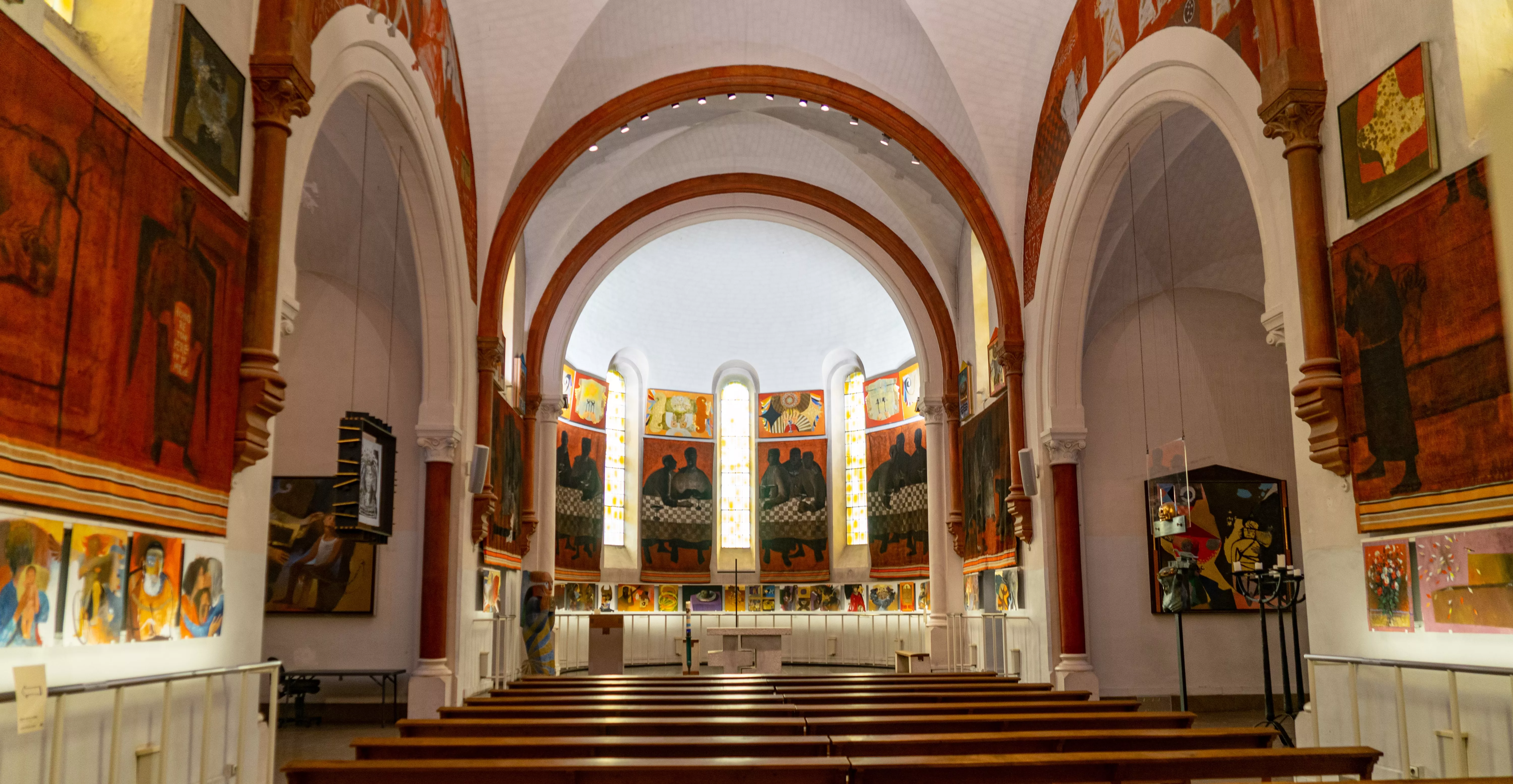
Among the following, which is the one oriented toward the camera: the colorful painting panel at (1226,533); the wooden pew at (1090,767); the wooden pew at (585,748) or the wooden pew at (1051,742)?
the colorful painting panel

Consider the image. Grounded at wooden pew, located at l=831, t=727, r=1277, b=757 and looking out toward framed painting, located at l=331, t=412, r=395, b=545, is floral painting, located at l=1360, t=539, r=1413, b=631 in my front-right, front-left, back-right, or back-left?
back-right

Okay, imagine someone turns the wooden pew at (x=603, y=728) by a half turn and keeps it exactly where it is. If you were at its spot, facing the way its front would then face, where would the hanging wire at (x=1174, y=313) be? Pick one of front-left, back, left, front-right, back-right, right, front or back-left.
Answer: back-left

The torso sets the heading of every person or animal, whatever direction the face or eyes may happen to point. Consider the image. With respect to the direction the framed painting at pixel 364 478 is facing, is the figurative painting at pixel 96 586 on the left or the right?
on its right

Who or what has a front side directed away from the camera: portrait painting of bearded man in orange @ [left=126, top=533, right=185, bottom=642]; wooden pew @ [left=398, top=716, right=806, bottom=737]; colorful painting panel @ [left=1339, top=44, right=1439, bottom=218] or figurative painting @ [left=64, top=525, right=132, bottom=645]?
the wooden pew

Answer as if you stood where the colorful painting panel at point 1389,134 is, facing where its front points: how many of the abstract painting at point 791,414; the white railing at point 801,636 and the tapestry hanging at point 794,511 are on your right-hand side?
3

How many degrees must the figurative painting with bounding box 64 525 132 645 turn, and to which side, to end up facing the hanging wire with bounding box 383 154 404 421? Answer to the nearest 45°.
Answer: approximately 135° to its left

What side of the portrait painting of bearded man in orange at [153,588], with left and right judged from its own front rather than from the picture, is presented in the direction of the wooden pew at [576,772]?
front

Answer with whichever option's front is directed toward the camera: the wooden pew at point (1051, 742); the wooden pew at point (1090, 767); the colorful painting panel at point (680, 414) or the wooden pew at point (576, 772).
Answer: the colorful painting panel

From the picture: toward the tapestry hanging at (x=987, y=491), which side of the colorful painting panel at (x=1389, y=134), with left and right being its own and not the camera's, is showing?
right

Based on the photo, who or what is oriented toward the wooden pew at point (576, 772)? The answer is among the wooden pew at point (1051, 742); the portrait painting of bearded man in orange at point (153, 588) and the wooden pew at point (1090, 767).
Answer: the portrait painting of bearded man in orange

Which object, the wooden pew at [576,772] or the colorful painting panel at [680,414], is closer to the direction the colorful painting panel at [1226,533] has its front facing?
the wooden pew

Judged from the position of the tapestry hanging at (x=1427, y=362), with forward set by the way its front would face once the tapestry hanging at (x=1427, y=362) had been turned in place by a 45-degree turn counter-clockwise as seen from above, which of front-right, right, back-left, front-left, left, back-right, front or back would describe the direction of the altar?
back-right

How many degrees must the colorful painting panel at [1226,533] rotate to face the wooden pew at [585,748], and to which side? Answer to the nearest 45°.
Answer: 0° — it already faces it

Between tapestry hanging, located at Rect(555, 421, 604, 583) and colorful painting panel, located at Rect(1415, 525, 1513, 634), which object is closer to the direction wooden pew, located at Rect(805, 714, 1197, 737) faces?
the tapestry hanging

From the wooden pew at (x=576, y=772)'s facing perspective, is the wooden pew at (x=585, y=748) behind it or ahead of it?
ahead

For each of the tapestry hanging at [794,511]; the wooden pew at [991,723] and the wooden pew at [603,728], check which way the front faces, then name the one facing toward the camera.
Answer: the tapestry hanging

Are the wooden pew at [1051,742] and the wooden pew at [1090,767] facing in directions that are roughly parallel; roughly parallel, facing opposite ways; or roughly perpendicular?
roughly parallel

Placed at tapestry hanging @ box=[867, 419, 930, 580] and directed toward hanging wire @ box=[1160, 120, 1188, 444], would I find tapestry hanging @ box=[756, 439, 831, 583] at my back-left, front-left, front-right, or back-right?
back-right
